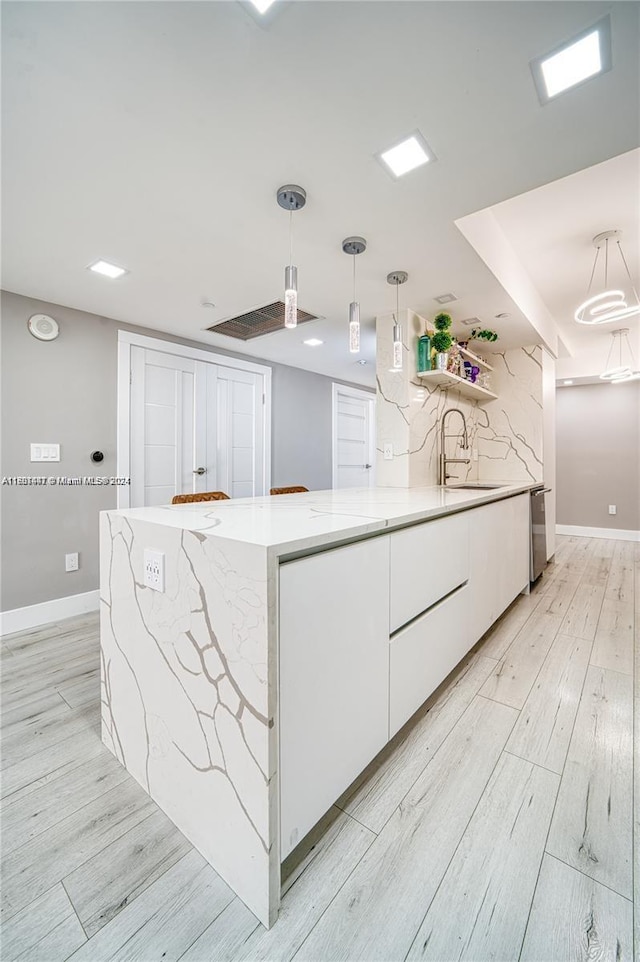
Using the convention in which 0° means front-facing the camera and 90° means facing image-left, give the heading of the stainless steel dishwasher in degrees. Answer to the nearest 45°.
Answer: approximately 270°

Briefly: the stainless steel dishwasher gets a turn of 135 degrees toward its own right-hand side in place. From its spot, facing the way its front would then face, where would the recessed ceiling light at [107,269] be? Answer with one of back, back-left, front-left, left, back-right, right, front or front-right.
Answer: front

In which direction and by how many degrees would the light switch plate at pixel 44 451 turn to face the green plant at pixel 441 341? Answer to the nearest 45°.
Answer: approximately 45° to its left

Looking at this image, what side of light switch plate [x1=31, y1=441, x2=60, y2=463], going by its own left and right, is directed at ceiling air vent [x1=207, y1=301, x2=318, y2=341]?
left

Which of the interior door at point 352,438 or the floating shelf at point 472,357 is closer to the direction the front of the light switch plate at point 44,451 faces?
the floating shelf

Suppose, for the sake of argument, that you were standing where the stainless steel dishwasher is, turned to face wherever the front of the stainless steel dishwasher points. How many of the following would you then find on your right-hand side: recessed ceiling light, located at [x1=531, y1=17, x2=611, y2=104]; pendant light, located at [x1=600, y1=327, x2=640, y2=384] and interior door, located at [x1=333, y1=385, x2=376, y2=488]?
1

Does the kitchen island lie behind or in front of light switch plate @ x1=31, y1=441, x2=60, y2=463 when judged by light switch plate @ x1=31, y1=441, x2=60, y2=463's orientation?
in front
